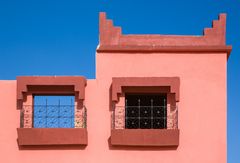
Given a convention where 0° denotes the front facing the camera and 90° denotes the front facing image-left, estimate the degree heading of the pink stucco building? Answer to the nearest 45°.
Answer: approximately 0°
